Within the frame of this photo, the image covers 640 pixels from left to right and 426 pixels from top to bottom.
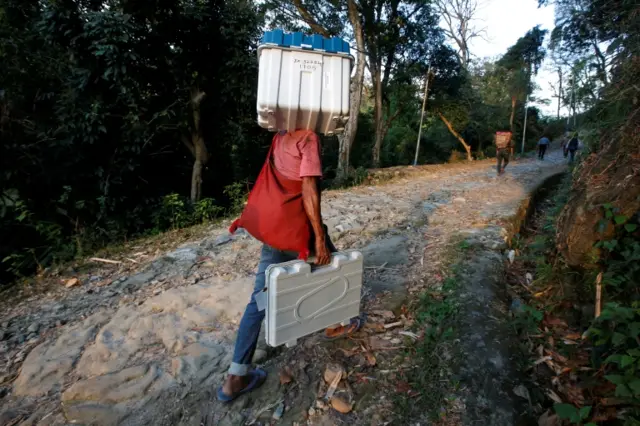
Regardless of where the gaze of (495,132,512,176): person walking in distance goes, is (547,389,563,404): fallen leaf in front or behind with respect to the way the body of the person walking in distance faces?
behind

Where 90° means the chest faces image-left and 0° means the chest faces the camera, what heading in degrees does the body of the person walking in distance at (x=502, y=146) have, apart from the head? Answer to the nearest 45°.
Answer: approximately 180°

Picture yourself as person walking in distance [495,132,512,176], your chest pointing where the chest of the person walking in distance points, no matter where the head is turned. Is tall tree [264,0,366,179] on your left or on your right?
on your left

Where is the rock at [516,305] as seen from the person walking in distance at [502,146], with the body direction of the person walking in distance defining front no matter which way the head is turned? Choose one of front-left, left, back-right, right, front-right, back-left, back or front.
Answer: back

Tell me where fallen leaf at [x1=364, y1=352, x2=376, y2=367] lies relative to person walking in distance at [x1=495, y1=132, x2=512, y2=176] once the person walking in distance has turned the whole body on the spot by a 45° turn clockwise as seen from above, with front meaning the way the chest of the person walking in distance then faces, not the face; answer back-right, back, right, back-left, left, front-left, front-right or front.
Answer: back-right

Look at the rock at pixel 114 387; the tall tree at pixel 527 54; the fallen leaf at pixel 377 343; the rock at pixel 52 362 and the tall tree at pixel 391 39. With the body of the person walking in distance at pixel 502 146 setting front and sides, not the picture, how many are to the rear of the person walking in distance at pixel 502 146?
3

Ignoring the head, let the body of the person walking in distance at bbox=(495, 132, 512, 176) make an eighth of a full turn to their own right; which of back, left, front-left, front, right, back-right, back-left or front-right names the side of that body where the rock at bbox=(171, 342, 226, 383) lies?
back-right

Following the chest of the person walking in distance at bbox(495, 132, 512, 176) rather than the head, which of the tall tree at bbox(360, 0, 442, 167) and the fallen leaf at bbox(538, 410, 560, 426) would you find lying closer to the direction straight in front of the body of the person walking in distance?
the tall tree

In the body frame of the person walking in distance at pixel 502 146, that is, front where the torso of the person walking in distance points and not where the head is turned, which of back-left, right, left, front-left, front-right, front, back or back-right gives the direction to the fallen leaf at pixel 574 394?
back

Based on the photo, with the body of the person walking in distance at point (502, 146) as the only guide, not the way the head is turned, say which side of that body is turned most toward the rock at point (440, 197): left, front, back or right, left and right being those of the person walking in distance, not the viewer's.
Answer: back

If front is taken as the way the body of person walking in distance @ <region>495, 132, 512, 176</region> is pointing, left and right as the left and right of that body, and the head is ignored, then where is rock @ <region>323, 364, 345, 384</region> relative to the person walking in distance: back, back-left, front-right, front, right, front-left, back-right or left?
back

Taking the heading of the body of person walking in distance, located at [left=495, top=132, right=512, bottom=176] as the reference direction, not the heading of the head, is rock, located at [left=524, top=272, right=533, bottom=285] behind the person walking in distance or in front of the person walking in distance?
behind

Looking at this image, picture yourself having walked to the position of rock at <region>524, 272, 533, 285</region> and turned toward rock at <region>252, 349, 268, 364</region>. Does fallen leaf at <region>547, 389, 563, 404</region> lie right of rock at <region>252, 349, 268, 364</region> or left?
left

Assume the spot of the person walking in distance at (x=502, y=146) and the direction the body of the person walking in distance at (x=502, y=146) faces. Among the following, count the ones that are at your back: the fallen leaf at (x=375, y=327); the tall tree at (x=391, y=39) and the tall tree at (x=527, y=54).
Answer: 1

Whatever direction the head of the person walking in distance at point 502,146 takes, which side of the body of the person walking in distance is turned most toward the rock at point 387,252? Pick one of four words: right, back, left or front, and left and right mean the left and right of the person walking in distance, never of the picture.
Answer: back

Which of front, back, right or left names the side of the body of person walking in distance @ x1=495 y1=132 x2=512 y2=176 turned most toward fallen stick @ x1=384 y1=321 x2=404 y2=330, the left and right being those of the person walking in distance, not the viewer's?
back

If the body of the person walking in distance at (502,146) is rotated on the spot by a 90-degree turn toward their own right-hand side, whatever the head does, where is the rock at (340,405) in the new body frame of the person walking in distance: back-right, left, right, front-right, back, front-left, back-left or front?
right

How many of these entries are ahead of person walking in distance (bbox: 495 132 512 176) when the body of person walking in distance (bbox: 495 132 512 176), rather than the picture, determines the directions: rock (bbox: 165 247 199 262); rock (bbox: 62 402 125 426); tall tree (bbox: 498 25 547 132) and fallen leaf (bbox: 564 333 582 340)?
1
